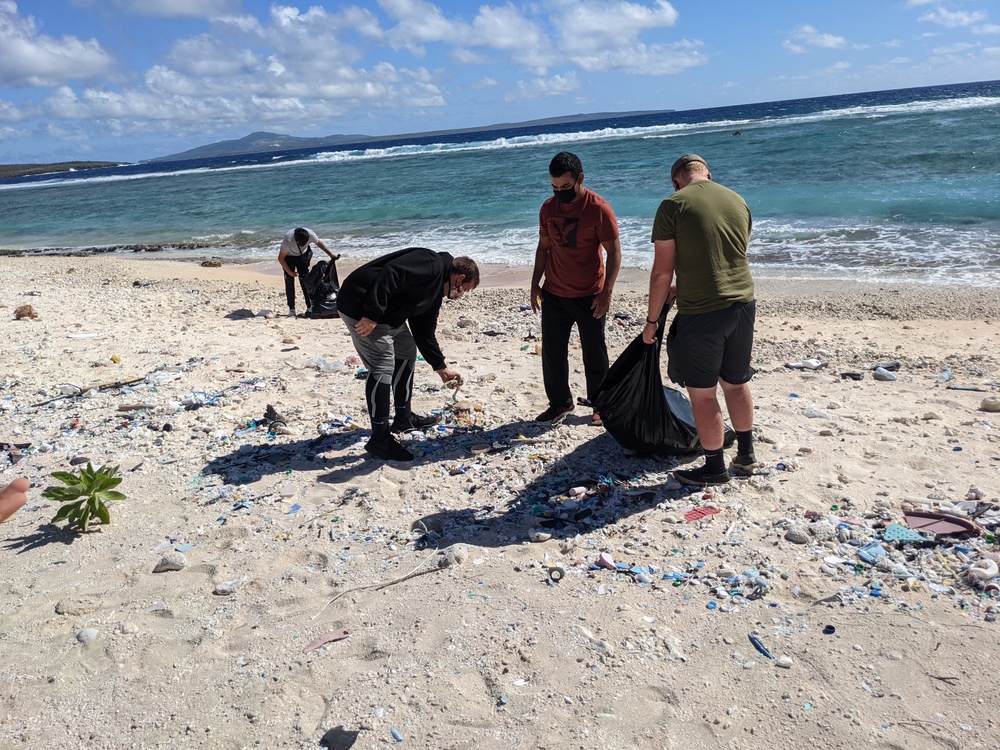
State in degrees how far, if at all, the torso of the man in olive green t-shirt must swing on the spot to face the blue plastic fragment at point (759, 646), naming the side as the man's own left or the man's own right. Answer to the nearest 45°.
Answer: approximately 135° to the man's own left

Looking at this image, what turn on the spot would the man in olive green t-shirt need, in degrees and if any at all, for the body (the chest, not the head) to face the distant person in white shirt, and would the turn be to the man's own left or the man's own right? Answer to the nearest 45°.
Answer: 0° — they already face them

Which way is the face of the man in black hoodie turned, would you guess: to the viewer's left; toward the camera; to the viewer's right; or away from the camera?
to the viewer's right

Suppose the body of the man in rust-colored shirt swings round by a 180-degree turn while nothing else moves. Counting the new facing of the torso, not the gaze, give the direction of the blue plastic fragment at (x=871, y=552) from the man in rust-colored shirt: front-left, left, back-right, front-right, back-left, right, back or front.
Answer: right

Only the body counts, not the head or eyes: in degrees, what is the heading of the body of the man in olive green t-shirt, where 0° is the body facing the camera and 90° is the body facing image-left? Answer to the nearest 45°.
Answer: approximately 135°

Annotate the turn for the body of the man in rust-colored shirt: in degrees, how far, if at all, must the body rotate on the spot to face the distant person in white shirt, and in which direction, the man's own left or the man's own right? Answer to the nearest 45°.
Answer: approximately 90° to the man's own right

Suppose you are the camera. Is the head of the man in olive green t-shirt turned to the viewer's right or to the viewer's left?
to the viewer's left

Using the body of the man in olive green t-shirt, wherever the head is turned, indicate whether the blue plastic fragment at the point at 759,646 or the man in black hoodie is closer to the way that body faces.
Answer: the man in black hoodie

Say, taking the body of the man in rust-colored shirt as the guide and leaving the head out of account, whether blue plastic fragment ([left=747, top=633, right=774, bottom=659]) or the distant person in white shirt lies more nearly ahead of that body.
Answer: the blue plastic fragment

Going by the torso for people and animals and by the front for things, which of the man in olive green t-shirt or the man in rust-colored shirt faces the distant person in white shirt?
the man in olive green t-shirt

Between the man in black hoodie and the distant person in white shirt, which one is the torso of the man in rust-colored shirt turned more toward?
the man in black hoodie
